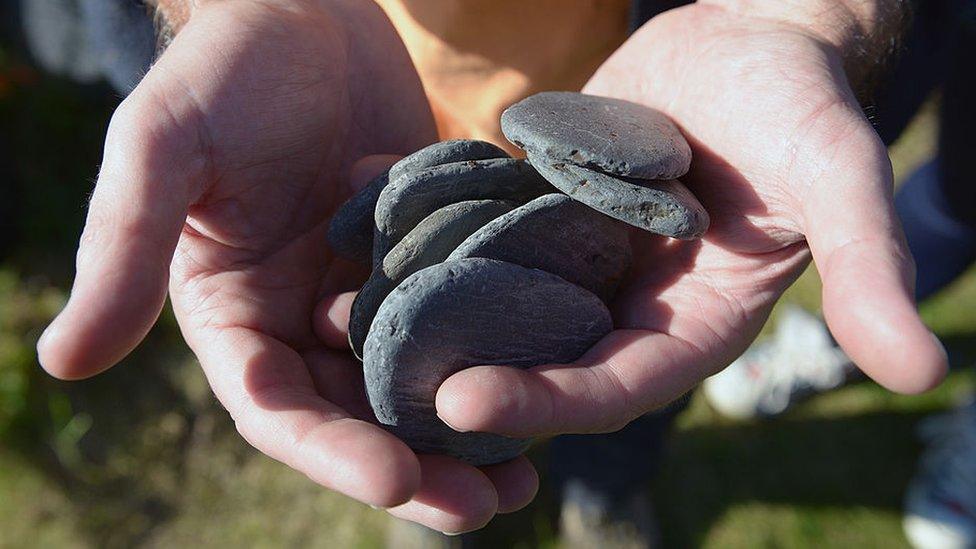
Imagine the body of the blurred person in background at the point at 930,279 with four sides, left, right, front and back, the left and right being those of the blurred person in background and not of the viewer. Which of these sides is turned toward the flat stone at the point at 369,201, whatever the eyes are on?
front

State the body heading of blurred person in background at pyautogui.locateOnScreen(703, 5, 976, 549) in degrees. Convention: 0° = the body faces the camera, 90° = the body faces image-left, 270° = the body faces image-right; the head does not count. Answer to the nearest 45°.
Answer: approximately 45°

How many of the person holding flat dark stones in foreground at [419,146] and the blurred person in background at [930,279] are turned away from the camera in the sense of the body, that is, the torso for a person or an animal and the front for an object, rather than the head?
0
